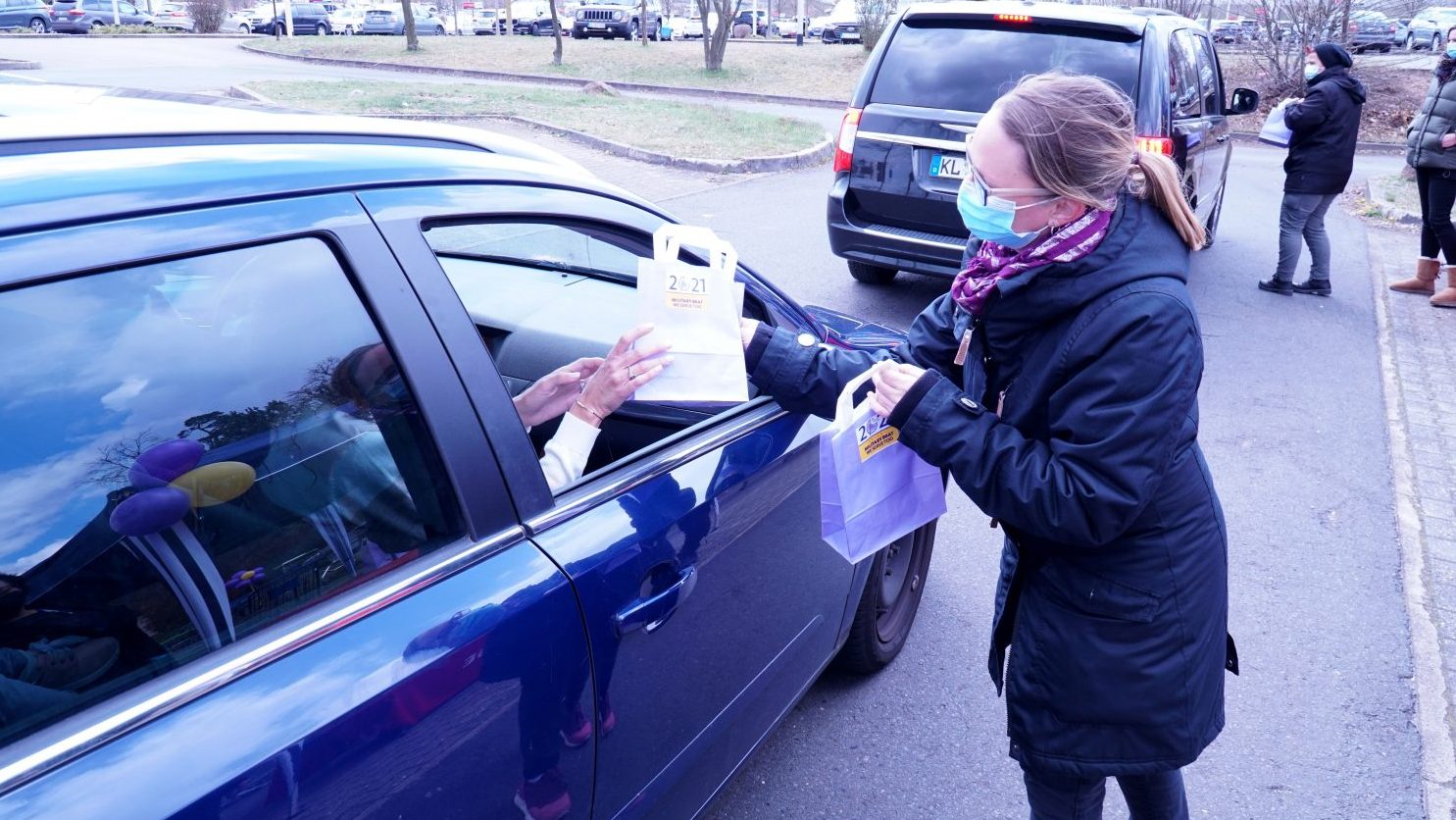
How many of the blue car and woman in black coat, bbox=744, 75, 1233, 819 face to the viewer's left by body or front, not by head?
1

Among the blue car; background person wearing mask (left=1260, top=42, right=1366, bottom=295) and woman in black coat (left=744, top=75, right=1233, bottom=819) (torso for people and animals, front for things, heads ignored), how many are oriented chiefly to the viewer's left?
2

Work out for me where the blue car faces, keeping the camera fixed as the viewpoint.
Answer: facing away from the viewer and to the right of the viewer

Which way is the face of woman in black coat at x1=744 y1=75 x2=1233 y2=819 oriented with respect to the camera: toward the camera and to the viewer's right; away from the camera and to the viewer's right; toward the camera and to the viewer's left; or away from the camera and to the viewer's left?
toward the camera and to the viewer's left

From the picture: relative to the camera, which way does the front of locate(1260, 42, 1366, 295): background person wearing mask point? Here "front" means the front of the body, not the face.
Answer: to the viewer's left

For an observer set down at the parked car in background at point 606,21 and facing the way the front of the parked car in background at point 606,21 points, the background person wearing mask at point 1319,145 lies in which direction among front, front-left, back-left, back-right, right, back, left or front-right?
front-left

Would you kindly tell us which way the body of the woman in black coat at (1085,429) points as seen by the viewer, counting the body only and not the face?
to the viewer's left

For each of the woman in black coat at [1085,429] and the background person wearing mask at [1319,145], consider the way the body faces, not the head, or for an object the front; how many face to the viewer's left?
2

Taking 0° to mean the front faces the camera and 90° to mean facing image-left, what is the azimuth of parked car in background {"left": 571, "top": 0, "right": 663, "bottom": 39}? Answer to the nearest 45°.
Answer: approximately 45°

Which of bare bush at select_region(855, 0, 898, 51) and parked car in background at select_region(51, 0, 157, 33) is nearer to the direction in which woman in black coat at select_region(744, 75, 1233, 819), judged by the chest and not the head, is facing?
the parked car in background

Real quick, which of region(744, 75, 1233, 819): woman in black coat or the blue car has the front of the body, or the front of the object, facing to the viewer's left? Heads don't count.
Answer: the woman in black coat

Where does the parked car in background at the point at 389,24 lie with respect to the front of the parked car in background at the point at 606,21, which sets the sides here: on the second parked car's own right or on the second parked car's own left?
on the second parked car's own right

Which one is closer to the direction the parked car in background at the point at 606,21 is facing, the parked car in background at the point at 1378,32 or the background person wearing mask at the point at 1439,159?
the background person wearing mask

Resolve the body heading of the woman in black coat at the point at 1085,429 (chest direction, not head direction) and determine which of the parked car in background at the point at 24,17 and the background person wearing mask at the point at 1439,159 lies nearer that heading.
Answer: the parked car in background
